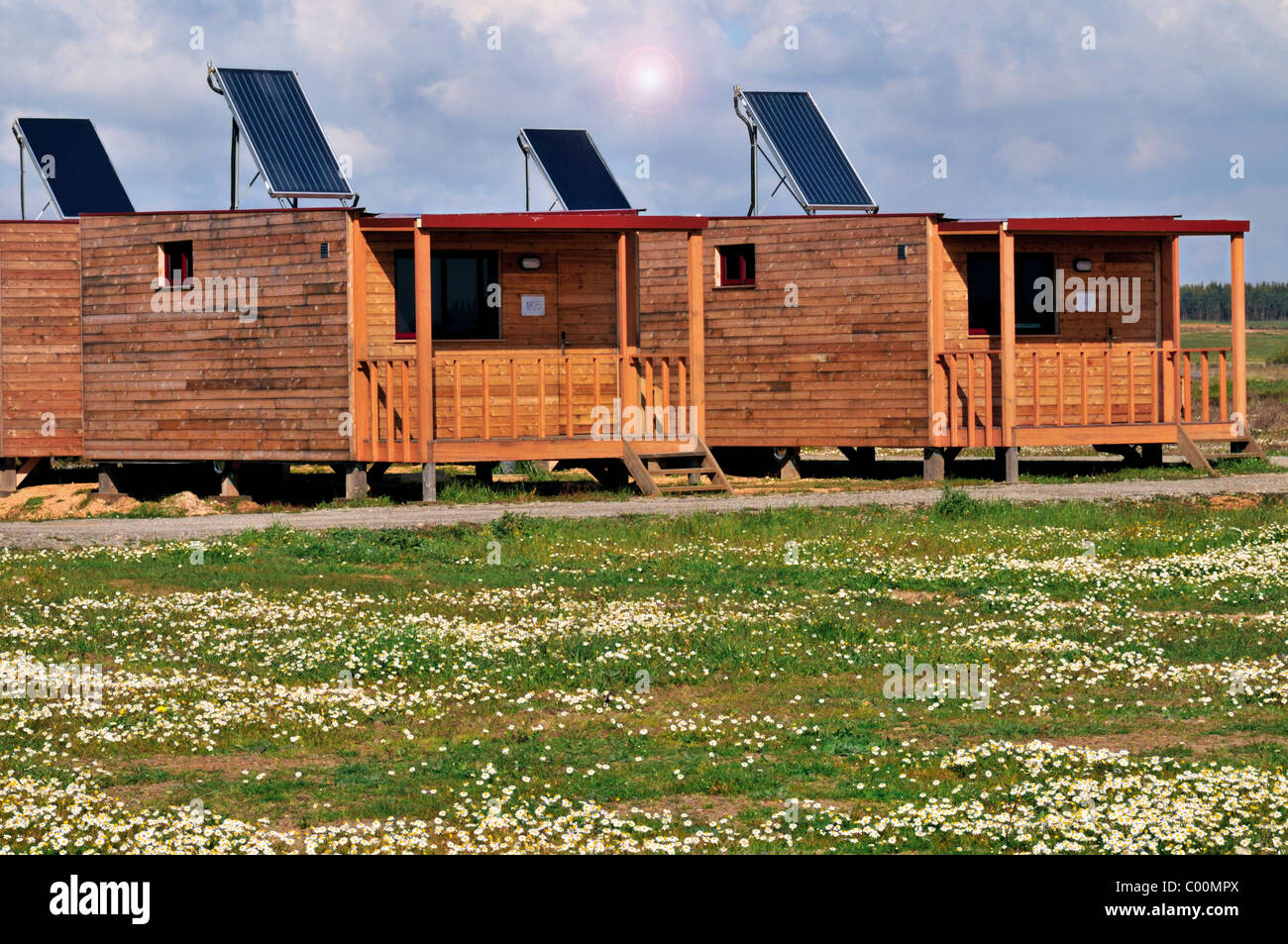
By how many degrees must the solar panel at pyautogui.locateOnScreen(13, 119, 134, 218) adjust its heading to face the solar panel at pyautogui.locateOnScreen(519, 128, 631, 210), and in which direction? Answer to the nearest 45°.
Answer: approximately 45° to its left

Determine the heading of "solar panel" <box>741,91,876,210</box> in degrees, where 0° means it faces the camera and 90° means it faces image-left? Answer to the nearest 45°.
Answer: approximately 315°

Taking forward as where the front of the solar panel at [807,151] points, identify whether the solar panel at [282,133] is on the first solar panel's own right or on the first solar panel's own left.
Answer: on the first solar panel's own right

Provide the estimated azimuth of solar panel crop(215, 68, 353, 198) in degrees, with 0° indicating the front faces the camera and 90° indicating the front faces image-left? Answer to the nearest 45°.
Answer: approximately 315°

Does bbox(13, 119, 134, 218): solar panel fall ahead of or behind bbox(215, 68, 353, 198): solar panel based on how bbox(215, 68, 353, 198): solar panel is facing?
behind

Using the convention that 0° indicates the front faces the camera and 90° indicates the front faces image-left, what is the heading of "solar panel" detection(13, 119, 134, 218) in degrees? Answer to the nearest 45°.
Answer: approximately 315°

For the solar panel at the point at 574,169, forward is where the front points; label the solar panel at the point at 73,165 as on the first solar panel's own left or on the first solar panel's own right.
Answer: on the first solar panel's own right

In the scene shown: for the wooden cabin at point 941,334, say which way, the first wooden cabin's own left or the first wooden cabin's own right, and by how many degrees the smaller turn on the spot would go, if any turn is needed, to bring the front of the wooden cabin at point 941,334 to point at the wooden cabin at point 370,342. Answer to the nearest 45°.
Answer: approximately 90° to the first wooden cabin's own right

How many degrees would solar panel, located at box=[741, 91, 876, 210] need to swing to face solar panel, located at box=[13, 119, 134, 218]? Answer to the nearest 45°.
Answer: approximately 135° to its right
